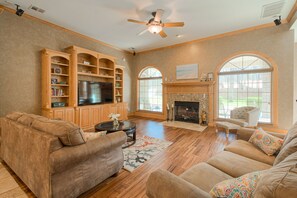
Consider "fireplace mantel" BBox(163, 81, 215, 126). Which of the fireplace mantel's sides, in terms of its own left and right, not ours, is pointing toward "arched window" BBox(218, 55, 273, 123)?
left

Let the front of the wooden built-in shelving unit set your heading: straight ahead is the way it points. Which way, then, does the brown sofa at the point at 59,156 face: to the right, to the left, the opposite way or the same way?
to the left

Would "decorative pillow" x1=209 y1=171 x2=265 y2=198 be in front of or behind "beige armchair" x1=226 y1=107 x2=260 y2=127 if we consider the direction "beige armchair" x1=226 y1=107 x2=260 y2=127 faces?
in front

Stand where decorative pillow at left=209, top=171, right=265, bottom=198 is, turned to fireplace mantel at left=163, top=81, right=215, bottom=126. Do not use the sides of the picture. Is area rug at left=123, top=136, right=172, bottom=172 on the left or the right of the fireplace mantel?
left

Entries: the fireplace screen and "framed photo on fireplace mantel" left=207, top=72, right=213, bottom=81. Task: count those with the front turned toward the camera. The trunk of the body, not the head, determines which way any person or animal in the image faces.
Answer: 2

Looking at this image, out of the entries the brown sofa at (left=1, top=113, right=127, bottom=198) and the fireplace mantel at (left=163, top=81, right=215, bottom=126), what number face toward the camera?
1
